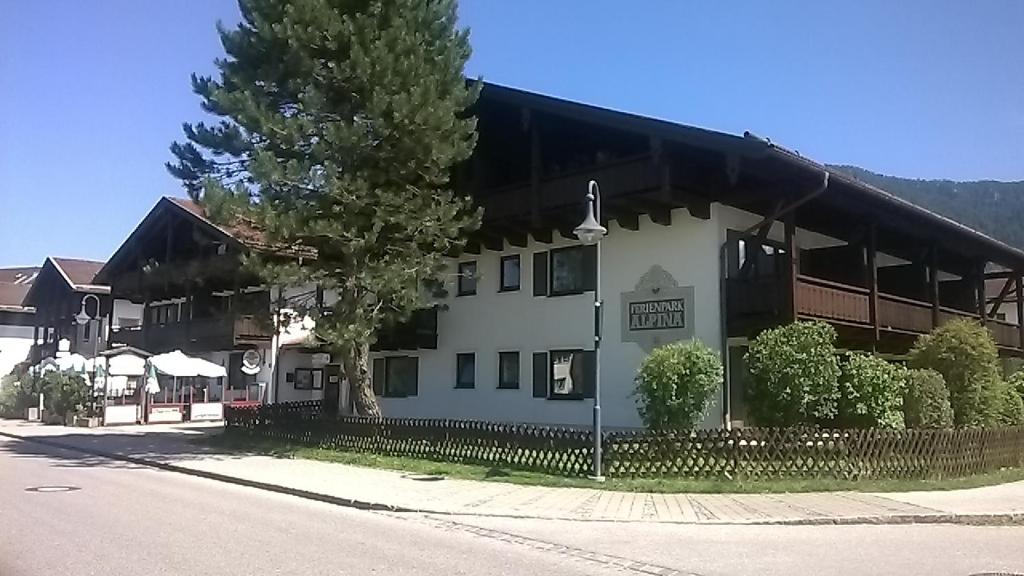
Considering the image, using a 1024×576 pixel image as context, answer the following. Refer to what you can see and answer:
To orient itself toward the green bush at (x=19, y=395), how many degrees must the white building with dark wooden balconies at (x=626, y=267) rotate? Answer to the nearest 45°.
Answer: approximately 90° to its right

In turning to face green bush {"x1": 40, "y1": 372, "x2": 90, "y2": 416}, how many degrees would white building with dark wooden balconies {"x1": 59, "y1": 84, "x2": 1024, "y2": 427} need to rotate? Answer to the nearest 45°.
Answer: approximately 90° to its right

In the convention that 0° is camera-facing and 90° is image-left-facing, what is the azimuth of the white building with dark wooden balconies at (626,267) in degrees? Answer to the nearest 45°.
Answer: approximately 45°

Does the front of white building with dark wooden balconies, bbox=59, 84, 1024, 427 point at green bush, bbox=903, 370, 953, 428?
no

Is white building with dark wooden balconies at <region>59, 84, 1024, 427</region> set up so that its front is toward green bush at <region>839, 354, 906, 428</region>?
no

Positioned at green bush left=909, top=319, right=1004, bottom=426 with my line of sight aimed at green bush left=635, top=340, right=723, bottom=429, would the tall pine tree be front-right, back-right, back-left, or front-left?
front-right

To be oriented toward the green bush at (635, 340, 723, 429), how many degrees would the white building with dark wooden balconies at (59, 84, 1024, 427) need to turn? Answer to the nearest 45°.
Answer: approximately 45° to its left
